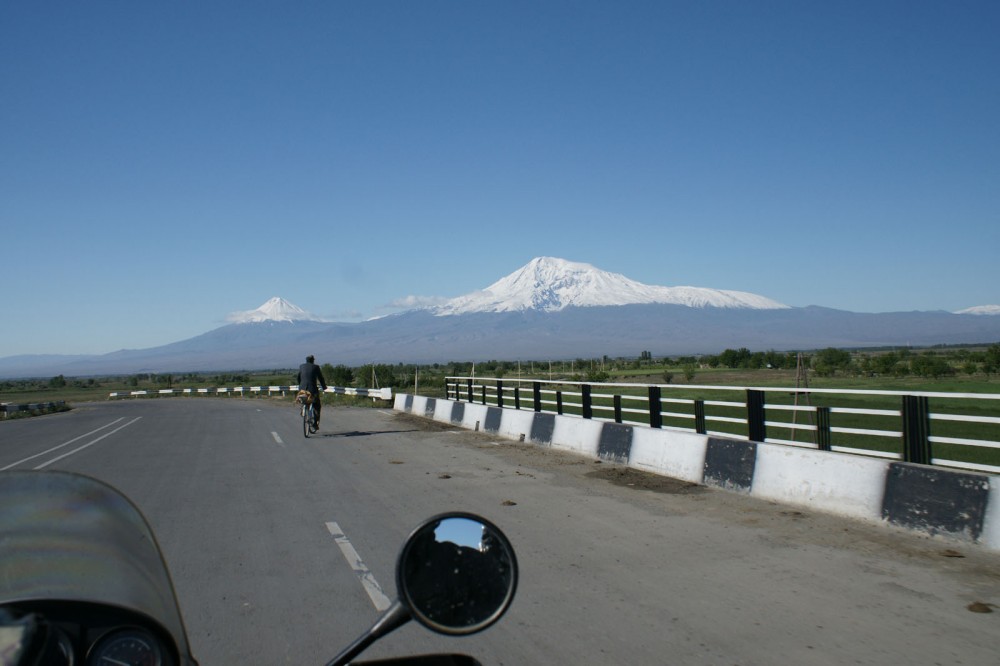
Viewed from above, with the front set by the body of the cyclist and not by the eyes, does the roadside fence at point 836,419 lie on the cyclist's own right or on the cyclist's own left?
on the cyclist's own right

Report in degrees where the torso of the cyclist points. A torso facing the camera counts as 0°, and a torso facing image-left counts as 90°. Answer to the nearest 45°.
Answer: approximately 180°

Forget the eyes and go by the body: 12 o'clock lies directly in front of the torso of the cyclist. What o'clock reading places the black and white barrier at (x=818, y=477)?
The black and white barrier is roughly at 5 o'clock from the cyclist.
